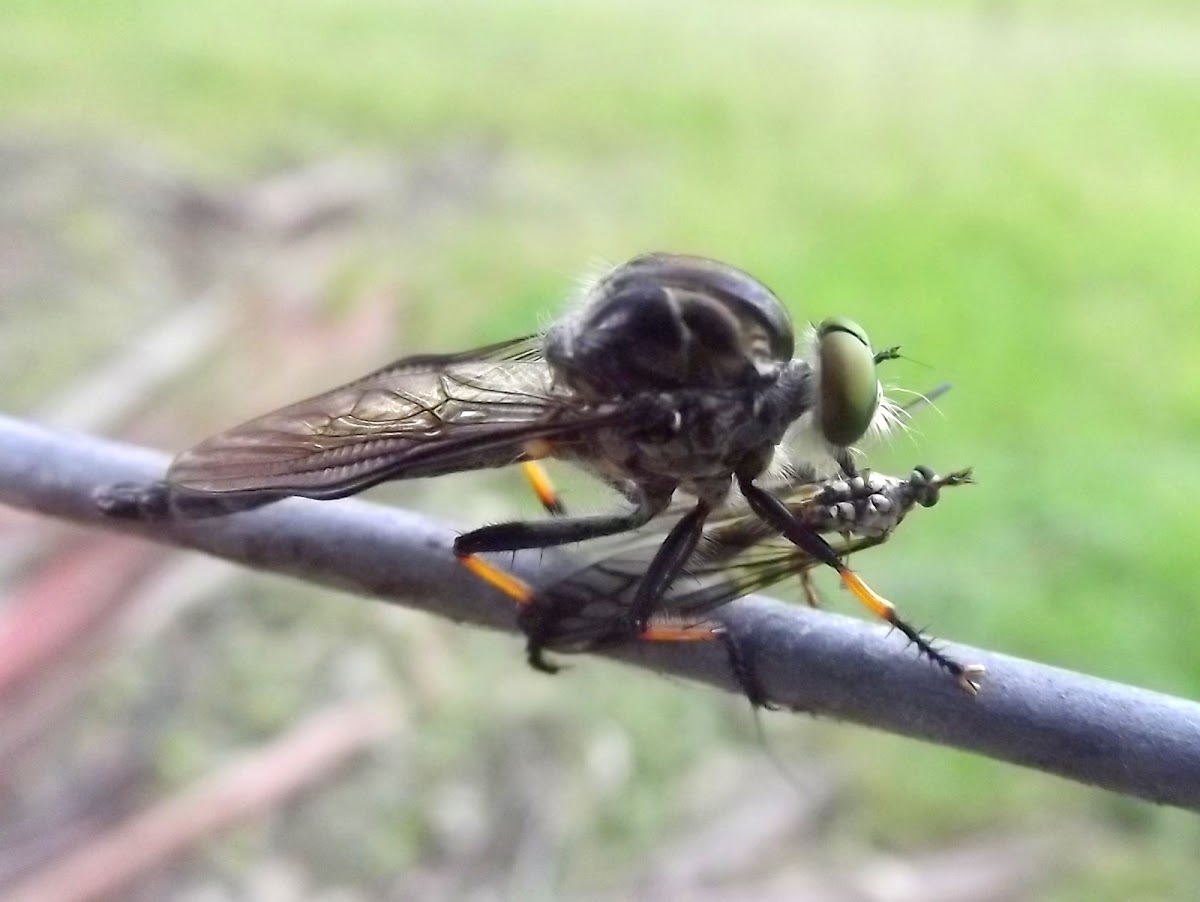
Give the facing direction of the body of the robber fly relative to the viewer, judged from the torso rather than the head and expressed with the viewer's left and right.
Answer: facing to the right of the viewer
